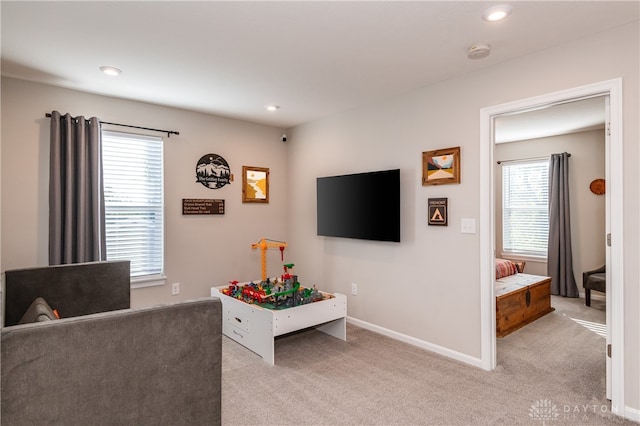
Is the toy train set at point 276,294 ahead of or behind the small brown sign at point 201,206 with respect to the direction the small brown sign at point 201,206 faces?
ahead

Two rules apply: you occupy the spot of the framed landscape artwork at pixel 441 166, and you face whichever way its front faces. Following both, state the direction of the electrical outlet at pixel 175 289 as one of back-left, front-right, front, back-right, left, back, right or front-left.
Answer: front-right

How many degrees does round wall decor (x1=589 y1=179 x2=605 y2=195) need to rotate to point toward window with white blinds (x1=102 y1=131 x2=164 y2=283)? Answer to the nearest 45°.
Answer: approximately 45° to its right

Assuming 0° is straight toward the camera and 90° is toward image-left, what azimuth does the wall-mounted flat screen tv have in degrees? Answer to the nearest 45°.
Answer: approximately 45°

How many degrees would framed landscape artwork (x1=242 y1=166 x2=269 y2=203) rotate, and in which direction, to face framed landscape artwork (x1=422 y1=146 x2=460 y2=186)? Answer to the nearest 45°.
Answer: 0° — it already faces it

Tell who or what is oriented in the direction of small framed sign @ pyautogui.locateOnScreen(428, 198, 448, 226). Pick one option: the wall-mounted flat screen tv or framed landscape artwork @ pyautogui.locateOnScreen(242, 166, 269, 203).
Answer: the framed landscape artwork

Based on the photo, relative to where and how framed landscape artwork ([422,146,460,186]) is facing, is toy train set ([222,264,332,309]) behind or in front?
in front

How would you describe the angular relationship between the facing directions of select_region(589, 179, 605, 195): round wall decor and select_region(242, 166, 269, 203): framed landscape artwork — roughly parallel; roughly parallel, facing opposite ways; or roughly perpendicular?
roughly perpendicular

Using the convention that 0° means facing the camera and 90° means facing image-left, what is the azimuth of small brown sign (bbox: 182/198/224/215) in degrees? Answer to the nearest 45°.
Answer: approximately 0°

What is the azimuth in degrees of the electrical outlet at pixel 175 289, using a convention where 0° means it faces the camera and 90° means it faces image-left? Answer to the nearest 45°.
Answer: approximately 0°

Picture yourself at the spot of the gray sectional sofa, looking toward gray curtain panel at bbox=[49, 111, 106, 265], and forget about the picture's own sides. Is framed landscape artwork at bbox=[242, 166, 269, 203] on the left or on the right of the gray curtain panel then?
right

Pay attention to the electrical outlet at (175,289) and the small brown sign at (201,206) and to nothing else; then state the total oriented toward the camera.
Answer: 2

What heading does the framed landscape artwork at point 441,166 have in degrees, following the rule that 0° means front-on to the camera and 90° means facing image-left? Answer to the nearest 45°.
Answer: approximately 45°
